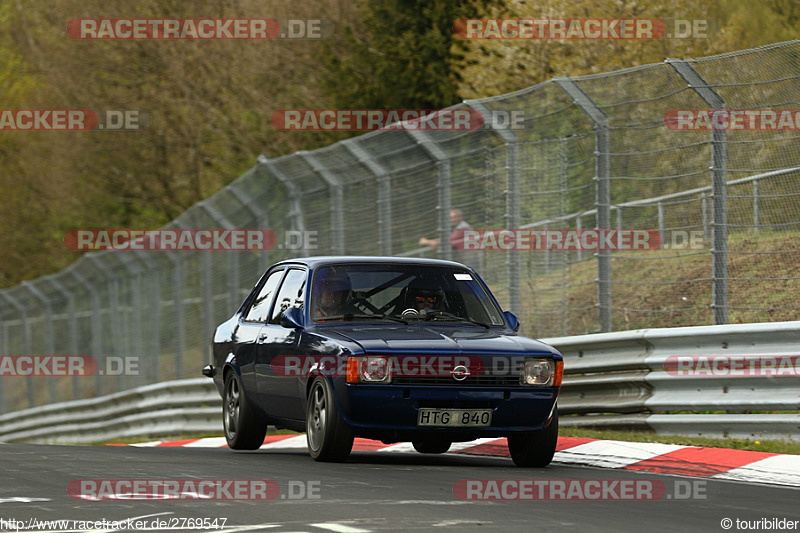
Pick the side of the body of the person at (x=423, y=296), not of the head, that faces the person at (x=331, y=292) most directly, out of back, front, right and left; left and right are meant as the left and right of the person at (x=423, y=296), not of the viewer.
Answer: right

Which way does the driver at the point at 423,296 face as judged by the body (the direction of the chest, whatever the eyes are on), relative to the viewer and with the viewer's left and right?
facing the viewer

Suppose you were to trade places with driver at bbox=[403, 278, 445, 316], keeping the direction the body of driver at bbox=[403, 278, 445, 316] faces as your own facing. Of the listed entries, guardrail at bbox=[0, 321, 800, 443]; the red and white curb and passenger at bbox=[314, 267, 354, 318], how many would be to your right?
1

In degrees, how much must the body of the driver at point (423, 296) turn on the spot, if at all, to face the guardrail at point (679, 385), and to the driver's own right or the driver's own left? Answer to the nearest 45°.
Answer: approximately 90° to the driver's own left

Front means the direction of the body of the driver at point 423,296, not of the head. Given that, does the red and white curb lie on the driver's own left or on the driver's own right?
on the driver's own left

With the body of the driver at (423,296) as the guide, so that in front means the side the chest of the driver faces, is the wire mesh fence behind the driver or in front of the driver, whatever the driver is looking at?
behind

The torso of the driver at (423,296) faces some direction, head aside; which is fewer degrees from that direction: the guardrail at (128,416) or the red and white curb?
the red and white curb

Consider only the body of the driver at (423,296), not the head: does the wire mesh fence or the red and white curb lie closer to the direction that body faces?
the red and white curb
